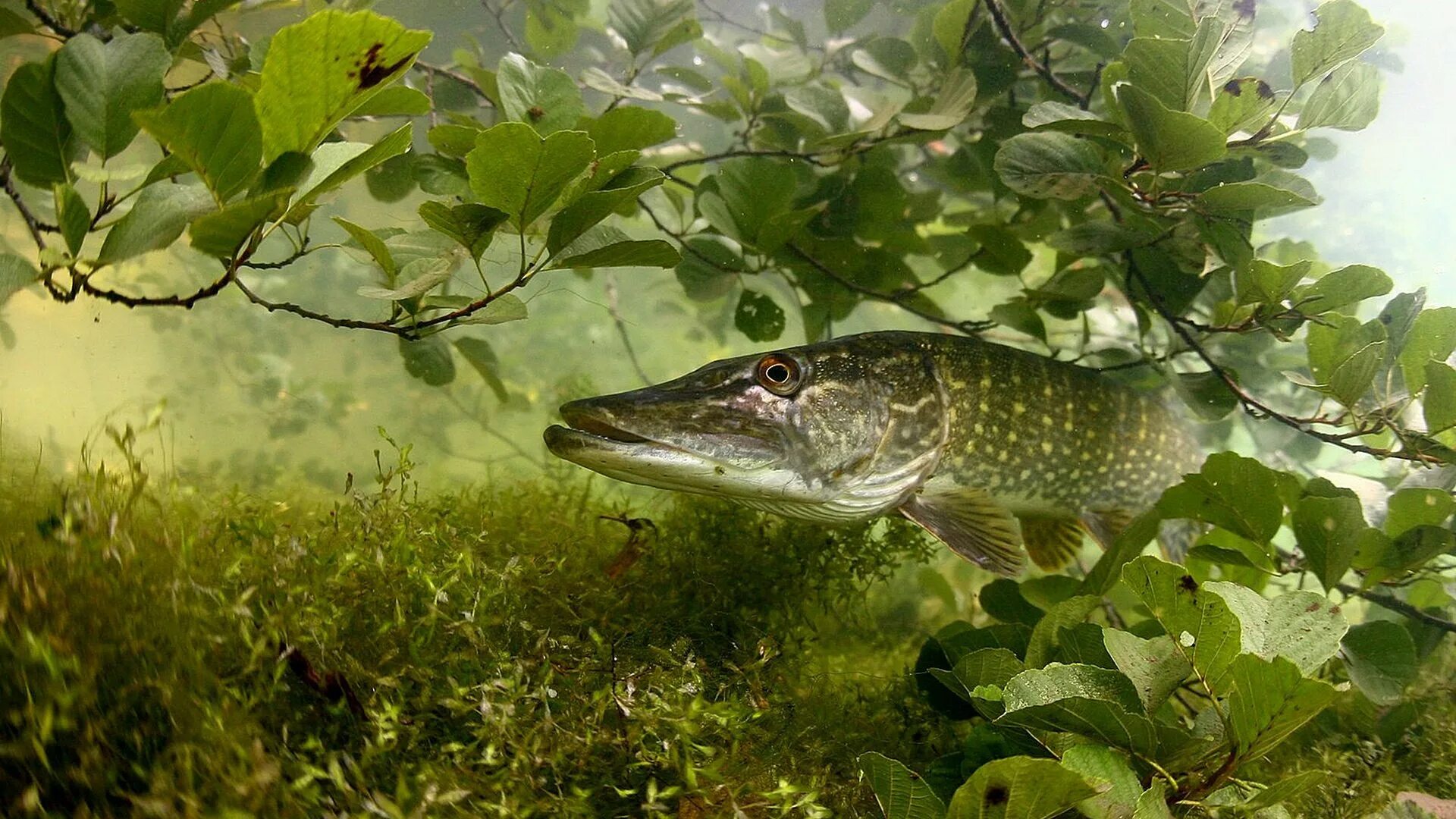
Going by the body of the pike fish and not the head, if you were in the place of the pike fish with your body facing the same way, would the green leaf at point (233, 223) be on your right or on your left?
on your left

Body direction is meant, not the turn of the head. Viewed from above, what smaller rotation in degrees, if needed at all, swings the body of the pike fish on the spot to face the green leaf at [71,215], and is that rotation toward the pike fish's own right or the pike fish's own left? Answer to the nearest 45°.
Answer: approximately 45° to the pike fish's own left

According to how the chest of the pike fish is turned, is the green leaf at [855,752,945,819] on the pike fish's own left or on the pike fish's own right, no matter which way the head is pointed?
on the pike fish's own left

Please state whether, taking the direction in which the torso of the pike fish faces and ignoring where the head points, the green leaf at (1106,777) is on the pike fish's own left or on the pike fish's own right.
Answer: on the pike fish's own left

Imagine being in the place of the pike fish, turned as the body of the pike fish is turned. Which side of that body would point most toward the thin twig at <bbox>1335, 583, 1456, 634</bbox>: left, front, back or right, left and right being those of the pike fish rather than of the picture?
back

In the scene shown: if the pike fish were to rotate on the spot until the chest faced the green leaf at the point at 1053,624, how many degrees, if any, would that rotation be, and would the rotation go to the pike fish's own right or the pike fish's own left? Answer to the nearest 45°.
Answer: approximately 90° to the pike fish's own left

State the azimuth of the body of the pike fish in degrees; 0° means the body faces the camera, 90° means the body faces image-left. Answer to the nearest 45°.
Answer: approximately 90°
